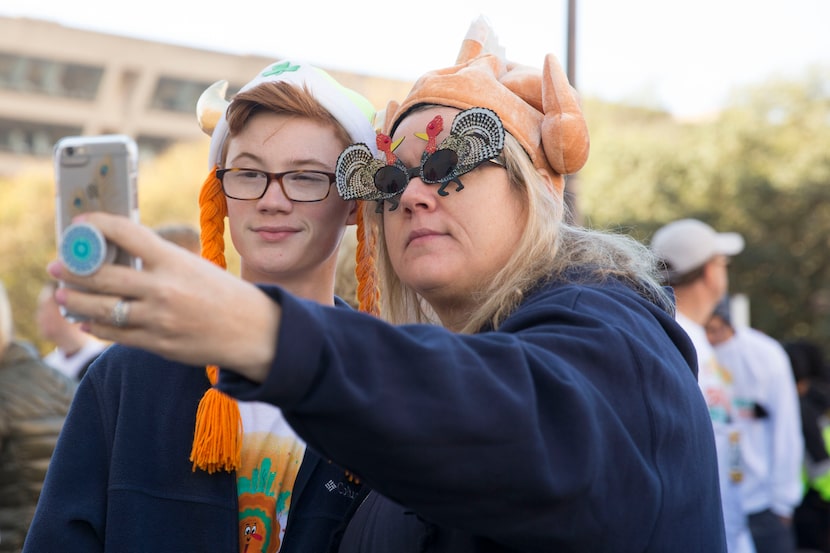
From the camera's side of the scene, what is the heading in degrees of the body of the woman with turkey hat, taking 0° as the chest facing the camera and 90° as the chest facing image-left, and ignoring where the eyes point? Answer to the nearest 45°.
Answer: approximately 45°

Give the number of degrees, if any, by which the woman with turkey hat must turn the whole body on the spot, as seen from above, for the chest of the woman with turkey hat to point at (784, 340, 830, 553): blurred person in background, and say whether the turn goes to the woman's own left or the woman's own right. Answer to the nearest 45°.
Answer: approximately 180°

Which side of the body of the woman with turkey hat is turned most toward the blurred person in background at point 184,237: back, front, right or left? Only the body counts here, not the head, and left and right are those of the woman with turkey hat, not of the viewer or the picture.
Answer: right

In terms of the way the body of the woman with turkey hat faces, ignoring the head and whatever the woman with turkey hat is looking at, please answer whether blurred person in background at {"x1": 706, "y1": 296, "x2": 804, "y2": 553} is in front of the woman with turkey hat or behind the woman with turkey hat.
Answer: behind

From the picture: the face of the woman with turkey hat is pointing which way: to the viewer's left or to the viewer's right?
to the viewer's left

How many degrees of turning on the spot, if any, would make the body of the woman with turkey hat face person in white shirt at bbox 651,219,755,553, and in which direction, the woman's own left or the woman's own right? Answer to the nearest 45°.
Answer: approximately 180°

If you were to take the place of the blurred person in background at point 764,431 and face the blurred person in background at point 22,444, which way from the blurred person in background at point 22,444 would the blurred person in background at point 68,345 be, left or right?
right
